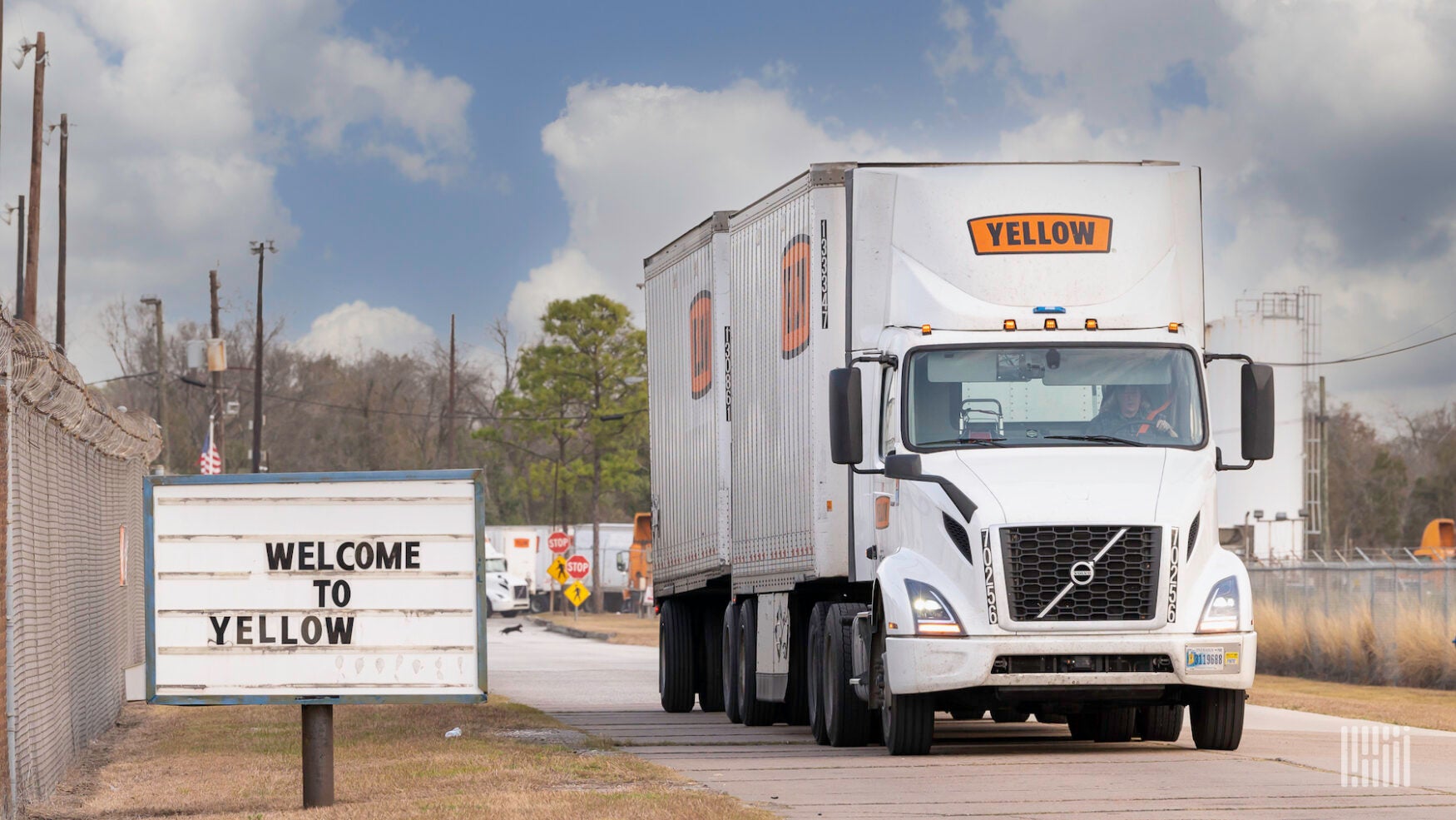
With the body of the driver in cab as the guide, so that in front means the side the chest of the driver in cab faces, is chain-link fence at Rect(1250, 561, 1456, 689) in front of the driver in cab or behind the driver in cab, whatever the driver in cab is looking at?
behind

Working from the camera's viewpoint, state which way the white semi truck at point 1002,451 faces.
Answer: facing the viewer

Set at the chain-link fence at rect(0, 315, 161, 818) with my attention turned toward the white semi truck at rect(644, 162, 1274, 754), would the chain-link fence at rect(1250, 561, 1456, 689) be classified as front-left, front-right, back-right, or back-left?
front-left

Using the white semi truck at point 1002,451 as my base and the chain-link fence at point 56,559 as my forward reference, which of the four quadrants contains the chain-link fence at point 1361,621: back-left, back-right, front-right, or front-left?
back-right

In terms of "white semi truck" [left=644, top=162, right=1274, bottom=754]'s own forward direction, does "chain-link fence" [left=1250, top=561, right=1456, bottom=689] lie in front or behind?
behind

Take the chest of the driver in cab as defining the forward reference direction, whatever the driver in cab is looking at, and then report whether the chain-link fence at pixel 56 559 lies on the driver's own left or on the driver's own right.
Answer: on the driver's own right

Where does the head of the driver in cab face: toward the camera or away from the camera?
toward the camera
